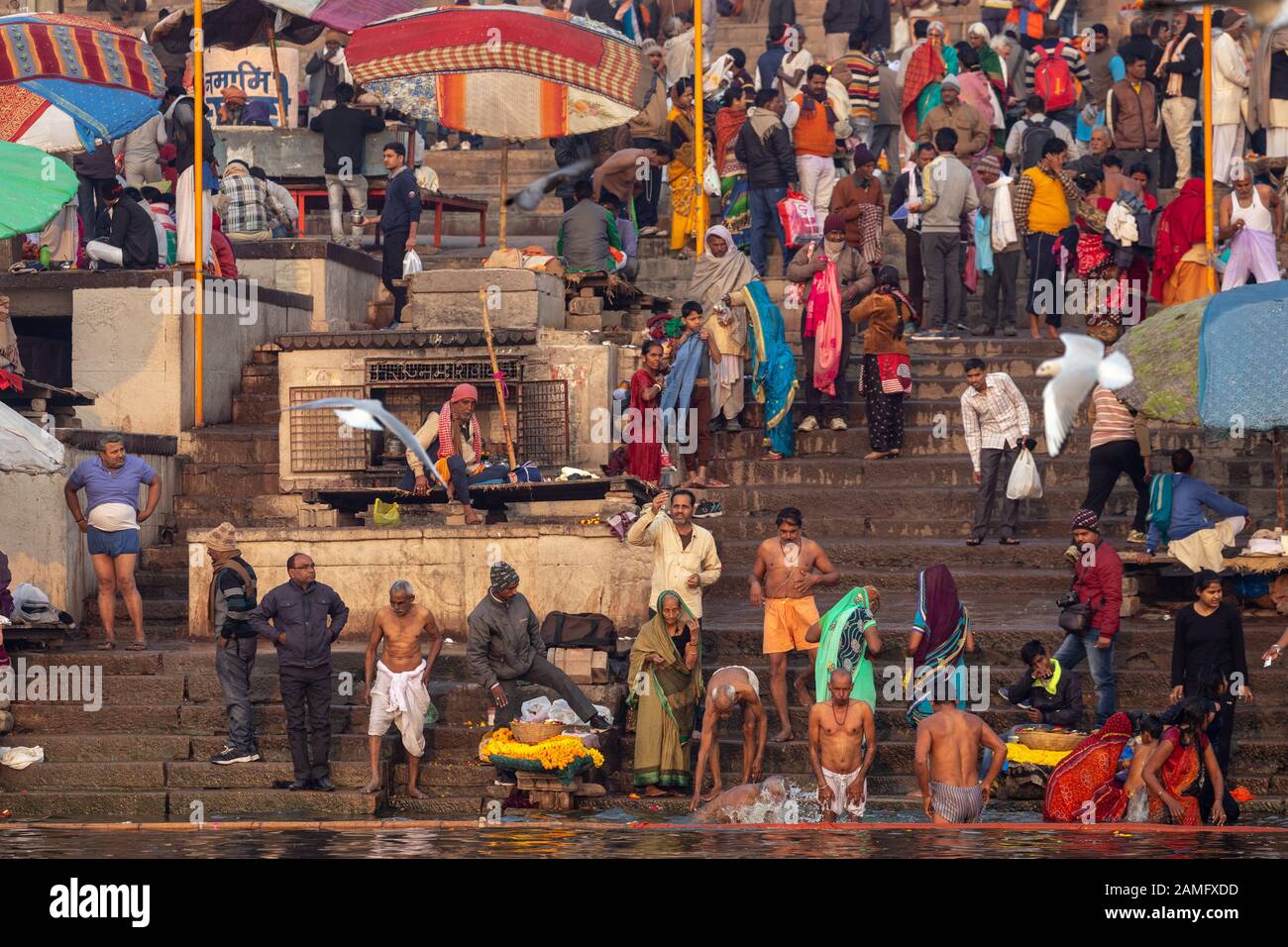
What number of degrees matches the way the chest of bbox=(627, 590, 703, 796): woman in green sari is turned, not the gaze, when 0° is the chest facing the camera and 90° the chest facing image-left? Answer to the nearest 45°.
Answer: approximately 0°

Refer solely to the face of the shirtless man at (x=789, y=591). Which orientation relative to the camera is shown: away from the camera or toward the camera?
toward the camera

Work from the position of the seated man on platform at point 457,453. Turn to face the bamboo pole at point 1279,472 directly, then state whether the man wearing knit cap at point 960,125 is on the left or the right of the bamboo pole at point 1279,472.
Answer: left

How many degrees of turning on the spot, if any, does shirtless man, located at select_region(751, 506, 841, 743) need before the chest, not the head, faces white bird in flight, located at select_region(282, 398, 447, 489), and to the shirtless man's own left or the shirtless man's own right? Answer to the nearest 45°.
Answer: approximately 45° to the shirtless man's own right

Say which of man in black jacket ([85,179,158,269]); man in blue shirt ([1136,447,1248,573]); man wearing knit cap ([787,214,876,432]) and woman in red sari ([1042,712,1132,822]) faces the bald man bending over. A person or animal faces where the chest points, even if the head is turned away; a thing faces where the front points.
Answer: the man wearing knit cap

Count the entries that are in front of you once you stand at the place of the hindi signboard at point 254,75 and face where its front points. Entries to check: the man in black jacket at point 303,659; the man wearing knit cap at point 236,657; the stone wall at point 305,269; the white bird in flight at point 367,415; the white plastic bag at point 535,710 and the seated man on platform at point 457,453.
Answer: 6

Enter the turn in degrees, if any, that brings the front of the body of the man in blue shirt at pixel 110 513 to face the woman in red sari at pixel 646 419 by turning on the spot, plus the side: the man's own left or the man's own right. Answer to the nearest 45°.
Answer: approximately 90° to the man's own left

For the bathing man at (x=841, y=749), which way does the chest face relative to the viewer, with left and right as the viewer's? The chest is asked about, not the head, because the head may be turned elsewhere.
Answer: facing the viewer

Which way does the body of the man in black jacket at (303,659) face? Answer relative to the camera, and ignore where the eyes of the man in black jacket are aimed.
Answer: toward the camera

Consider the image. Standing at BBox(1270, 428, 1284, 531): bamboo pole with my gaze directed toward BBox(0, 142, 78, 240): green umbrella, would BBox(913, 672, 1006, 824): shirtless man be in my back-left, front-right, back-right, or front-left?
front-left

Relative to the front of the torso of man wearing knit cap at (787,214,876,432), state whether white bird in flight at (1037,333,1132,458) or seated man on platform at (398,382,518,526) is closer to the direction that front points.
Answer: the white bird in flight

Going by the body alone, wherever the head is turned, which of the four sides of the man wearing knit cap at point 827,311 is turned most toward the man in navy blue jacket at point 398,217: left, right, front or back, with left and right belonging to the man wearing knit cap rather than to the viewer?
right

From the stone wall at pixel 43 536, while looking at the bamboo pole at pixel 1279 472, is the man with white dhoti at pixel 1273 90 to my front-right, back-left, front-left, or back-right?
front-left
